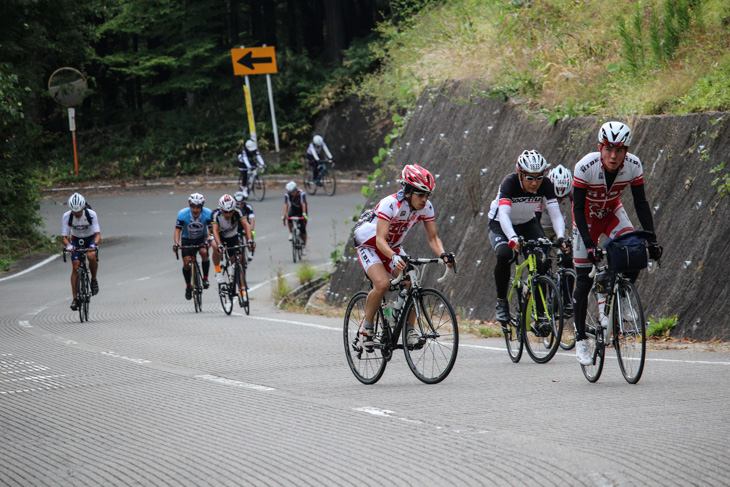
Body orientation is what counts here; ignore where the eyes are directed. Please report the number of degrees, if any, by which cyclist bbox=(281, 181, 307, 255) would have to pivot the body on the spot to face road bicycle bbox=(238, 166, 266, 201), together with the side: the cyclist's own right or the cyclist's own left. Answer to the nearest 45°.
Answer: approximately 180°

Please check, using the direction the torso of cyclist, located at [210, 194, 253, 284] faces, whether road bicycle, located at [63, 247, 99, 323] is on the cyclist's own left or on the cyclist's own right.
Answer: on the cyclist's own right

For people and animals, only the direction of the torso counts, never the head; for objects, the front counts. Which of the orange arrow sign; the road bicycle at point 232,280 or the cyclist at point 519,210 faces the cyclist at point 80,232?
the orange arrow sign

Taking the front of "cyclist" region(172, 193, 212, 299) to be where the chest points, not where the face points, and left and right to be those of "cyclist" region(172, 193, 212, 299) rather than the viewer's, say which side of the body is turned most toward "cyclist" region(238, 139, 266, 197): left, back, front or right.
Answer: back

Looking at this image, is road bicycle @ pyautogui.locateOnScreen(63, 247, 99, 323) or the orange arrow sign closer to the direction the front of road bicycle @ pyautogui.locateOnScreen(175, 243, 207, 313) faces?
the road bicycle

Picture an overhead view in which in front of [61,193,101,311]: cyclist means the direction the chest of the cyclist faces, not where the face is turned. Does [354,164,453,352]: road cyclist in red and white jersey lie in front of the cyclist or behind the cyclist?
in front

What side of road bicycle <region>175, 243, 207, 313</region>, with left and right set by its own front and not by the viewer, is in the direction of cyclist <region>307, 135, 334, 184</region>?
back
